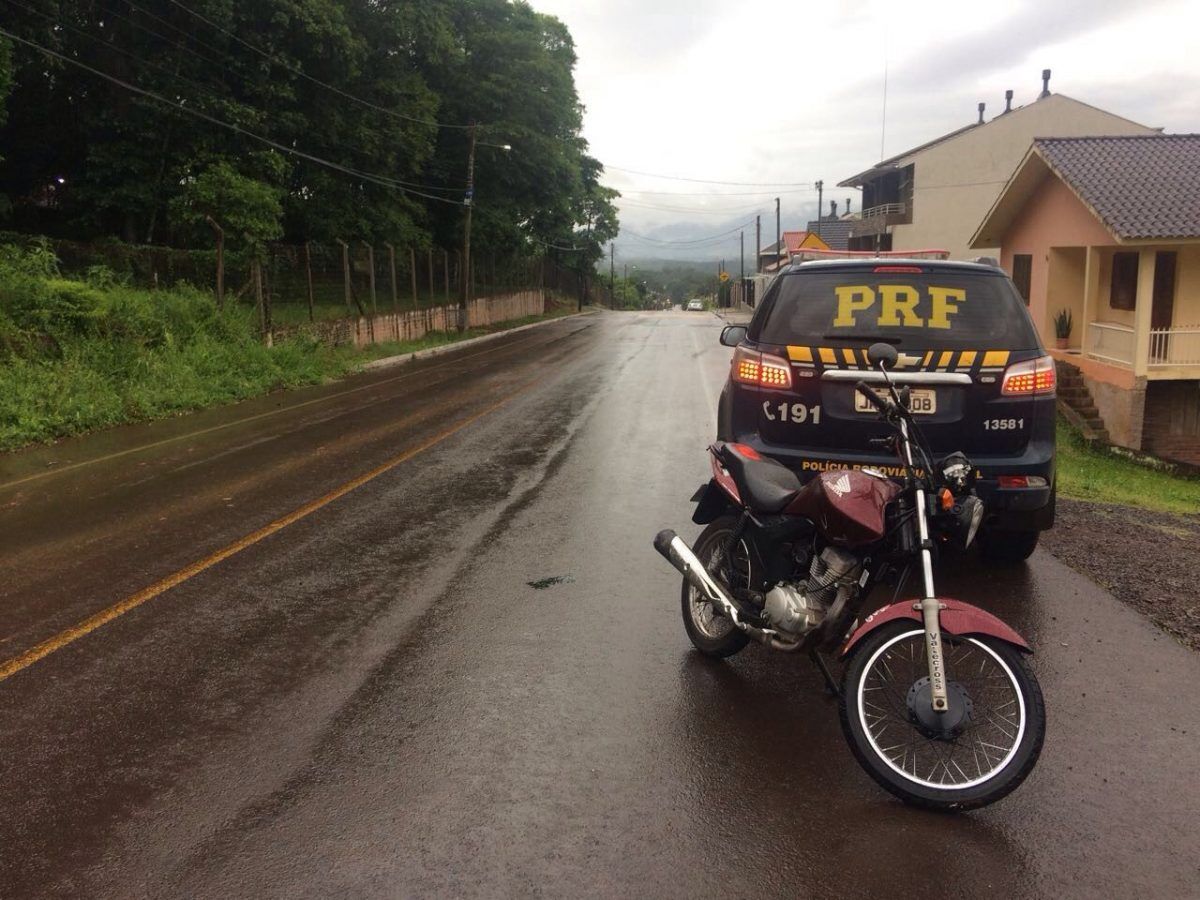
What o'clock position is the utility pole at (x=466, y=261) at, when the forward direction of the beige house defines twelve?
The utility pole is roughly at 11 o'clock from the beige house.

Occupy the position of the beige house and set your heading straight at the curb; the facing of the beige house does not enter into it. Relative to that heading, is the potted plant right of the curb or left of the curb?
left

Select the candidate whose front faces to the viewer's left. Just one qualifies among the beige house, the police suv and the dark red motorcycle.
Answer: the beige house

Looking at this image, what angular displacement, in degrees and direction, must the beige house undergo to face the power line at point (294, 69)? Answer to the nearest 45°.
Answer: approximately 45° to its left

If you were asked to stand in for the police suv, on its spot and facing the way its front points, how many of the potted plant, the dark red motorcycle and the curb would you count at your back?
1

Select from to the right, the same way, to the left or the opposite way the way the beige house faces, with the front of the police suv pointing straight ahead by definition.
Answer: to the left

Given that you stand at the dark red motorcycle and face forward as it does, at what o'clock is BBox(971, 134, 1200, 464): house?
The house is roughly at 8 o'clock from the dark red motorcycle.

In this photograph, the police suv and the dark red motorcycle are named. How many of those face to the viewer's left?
0

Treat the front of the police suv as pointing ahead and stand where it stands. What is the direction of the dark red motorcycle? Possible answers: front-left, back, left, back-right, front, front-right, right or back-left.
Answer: back

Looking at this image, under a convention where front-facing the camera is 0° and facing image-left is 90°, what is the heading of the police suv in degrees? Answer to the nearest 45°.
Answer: approximately 180°

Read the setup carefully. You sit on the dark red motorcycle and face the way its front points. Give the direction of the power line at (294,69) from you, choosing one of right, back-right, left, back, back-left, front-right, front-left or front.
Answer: back

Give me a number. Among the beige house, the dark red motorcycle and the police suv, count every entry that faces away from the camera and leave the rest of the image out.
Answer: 1

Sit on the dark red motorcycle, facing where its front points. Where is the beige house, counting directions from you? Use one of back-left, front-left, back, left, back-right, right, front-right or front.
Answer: back-left

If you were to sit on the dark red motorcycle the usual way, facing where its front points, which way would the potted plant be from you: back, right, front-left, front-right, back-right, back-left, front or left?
back-left

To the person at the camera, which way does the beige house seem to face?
facing to the left of the viewer

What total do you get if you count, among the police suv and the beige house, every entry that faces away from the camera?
1

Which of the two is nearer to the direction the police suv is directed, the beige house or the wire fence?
the beige house
